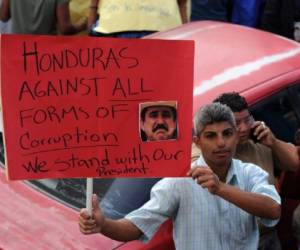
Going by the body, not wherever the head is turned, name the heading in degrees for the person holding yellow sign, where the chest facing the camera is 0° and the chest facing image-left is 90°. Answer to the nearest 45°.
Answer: approximately 0°

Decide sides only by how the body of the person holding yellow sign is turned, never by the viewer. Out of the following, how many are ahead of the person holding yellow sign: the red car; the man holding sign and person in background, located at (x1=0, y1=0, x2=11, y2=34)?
2

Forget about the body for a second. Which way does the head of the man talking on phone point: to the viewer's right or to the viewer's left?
to the viewer's left

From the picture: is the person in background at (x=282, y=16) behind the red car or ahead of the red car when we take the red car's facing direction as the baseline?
behind

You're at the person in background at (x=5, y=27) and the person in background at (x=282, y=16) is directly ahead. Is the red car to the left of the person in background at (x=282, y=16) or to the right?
right

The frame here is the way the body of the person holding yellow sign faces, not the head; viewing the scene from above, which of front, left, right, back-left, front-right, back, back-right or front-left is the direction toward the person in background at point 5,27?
back-right

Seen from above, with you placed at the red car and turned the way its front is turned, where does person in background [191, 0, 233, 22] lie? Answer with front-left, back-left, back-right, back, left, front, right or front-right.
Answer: back-right

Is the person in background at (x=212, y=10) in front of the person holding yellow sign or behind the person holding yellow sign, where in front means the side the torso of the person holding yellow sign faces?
behind

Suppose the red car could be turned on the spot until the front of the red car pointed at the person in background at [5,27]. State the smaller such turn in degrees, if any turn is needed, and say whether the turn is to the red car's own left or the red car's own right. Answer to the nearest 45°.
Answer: approximately 90° to the red car's own right
